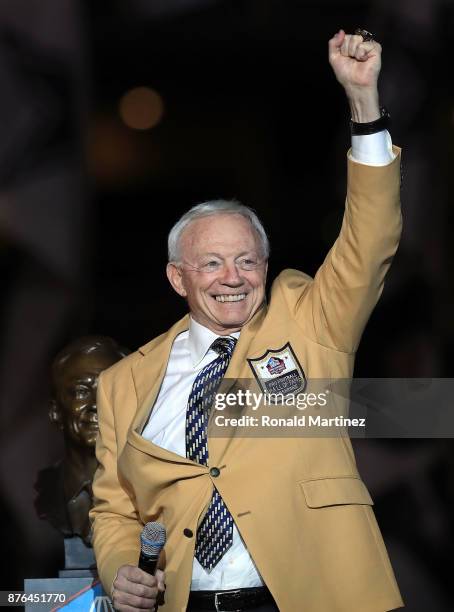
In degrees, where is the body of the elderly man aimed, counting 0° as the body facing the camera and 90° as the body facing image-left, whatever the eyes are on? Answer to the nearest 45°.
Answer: approximately 0°

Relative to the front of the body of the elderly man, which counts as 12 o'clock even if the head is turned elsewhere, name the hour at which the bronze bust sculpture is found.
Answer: The bronze bust sculpture is roughly at 5 o'clock from the elderly man.

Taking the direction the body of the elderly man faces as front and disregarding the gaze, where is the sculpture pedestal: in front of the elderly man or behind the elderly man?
behind
